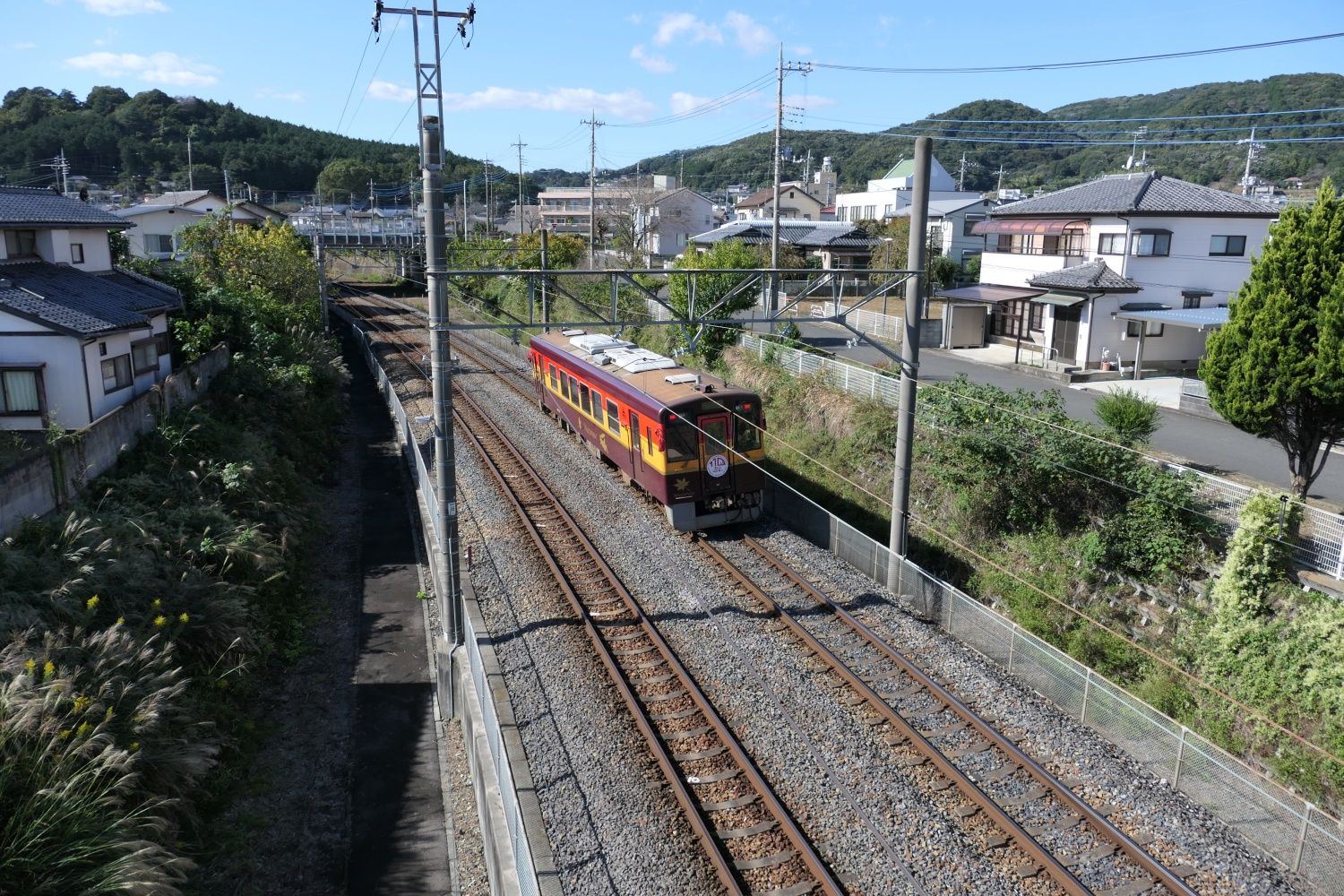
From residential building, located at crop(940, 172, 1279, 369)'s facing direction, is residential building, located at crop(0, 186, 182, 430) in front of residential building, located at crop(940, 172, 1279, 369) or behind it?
in front

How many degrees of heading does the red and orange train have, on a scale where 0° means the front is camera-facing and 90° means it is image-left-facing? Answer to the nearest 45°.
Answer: approximately 315°

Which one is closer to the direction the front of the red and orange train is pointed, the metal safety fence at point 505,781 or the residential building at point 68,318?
the metal safety fence

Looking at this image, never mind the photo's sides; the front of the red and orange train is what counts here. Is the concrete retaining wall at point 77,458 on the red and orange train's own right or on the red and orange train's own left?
on the red and orange train's own right

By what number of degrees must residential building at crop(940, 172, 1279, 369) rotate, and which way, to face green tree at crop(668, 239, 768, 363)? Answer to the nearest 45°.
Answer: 0° — it already faces it

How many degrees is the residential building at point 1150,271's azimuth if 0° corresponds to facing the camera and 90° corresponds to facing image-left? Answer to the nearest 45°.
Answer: approximately 45°

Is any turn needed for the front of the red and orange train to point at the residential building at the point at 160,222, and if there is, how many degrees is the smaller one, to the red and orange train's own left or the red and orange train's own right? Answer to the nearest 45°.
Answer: approximately 180°

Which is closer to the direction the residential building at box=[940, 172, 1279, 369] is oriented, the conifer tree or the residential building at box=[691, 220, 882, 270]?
the conifer tree

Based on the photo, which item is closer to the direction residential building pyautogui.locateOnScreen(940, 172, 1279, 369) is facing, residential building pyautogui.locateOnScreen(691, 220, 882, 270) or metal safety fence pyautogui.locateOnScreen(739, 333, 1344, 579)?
the metal safety fence

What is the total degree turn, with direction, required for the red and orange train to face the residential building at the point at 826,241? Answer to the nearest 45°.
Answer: approximately 135° to its left

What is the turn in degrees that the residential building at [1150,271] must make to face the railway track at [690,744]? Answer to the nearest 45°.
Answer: approximately 45° to its left

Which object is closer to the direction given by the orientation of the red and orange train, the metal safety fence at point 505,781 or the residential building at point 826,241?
the metal safety fence

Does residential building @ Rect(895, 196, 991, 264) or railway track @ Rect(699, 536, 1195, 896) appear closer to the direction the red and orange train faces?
the railway track

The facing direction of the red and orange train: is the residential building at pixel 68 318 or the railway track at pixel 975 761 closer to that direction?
the railway track

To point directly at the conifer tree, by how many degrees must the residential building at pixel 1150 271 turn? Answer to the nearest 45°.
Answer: approximately 45° to its left

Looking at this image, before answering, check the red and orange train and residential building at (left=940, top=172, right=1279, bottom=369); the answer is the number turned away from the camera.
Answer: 0
